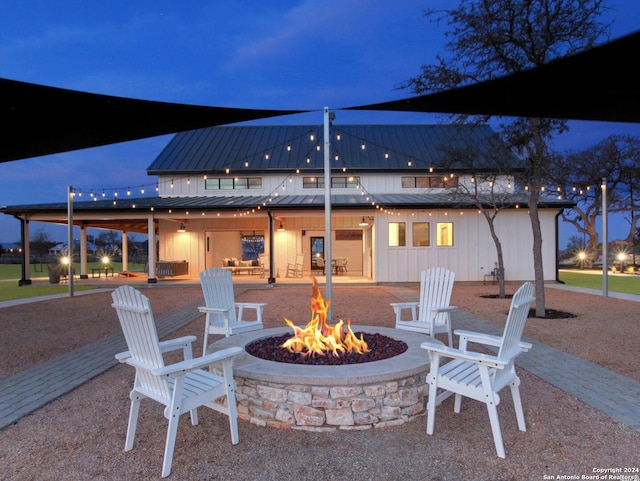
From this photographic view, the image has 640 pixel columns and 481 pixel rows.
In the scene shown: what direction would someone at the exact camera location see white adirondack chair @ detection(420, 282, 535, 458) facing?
facing away from the viewer and to the left of the viewer

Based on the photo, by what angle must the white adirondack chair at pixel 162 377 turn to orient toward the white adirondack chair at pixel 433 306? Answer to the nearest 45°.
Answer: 0° — it already faces it

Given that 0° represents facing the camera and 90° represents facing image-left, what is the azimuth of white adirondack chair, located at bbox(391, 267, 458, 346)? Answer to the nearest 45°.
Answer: approximately 45°

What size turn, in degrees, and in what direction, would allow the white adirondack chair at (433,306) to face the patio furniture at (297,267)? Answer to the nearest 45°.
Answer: approximately 90° to its right

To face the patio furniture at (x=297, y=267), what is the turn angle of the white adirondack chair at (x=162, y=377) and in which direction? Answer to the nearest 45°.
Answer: approximately 45° to its left

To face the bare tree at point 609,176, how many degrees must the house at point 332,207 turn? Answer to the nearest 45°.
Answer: approximately 90° to its left

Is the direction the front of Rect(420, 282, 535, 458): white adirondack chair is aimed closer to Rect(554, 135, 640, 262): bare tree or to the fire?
the fire

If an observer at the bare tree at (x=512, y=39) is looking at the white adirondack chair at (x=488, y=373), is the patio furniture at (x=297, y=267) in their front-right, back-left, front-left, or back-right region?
back-right
